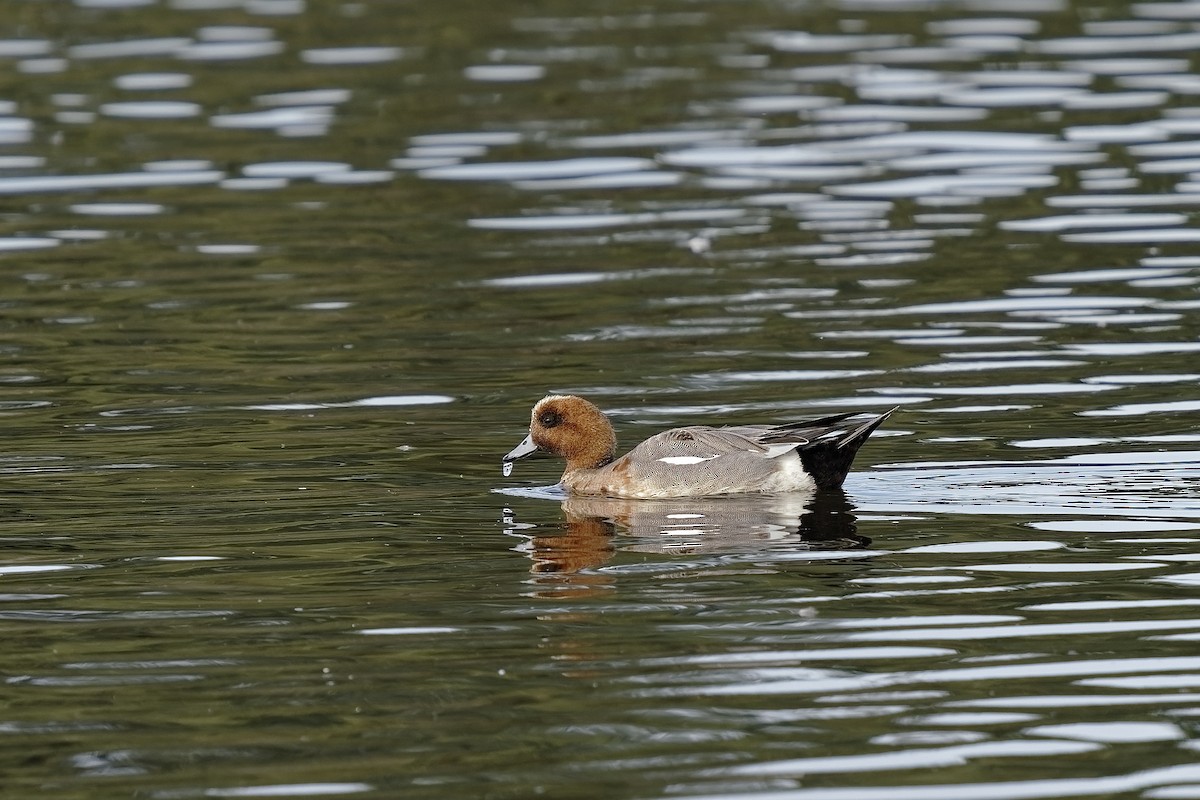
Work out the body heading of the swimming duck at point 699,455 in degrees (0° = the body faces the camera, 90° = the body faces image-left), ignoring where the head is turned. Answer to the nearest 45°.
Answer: approximately 90°
